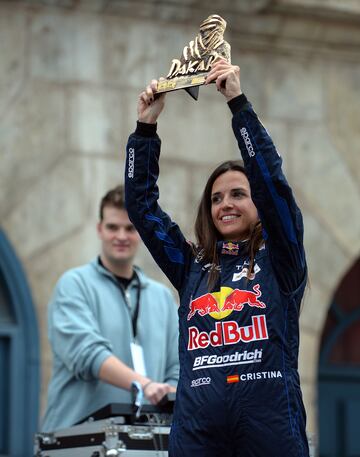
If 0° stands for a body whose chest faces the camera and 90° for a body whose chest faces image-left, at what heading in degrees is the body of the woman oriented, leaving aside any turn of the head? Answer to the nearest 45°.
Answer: approximately 0°

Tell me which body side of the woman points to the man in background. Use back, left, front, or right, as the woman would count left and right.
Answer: back

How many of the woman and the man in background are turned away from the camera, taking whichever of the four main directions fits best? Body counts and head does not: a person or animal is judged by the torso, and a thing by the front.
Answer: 0

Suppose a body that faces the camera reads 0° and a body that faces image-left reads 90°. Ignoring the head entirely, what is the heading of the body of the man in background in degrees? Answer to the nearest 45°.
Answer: approximately 315°

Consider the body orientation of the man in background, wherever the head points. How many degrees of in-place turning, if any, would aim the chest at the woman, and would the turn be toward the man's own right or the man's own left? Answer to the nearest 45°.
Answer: approximately 45° to the man's own right
